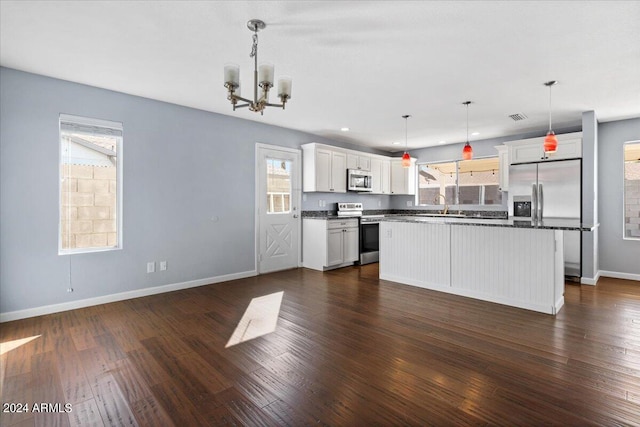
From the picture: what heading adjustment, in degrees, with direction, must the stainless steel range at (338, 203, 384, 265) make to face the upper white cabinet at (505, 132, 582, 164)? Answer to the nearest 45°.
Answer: approximately 45° to its left

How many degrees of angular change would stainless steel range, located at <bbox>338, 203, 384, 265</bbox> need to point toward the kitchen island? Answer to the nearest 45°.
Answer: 0° — it already faces it

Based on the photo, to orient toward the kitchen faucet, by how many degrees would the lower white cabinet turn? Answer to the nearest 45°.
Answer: approximately 90° to its left

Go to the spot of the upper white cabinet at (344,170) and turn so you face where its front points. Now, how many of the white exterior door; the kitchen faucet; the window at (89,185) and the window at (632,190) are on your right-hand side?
2

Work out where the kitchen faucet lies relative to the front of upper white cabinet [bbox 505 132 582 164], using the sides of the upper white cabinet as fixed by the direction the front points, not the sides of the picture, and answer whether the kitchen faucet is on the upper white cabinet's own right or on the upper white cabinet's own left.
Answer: on the upper white cabinet's own right

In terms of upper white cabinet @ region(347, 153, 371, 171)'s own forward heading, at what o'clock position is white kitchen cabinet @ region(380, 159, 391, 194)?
The white kitchen cabinet is roughly at 9 o'clock from the upper white cabinet.

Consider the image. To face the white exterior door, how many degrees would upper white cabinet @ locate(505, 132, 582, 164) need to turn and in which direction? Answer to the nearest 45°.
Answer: approximately 45° to its right

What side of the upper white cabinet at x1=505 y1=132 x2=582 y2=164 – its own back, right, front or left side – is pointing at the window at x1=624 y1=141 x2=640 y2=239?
left
